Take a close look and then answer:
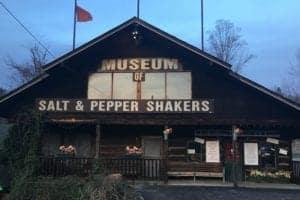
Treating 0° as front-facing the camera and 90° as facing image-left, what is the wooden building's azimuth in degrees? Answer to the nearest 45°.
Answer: approximately 0°

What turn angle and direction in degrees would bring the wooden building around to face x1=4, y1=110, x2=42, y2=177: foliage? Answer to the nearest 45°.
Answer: approximately 90° to its right

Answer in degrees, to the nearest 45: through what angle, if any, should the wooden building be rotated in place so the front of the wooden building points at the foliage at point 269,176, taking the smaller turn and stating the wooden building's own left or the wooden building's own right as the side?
approximately 90° to the wooden building's own left

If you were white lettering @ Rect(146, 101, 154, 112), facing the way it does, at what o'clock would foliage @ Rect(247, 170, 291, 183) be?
The foliage is roughly at 9 o'clock from the white lettering.

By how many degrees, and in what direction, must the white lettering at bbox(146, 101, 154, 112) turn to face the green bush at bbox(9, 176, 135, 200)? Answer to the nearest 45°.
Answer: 0° — it already faces it

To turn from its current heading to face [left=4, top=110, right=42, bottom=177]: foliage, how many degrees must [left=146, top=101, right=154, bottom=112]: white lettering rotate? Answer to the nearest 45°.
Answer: approximately 90° to its right
